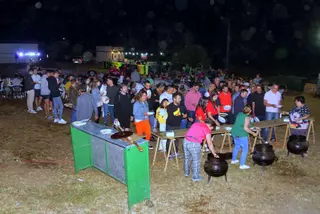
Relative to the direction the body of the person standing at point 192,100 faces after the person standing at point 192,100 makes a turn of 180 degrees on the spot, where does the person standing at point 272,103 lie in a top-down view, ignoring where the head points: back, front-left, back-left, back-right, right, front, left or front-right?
back-right

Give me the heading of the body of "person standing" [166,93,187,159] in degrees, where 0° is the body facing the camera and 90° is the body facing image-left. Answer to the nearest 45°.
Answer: approximately 315°

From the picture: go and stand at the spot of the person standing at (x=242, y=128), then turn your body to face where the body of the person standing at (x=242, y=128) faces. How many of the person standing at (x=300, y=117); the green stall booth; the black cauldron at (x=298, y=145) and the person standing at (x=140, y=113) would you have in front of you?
2

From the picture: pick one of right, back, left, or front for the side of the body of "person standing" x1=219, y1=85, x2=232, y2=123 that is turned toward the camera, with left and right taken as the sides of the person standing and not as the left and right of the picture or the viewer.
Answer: front

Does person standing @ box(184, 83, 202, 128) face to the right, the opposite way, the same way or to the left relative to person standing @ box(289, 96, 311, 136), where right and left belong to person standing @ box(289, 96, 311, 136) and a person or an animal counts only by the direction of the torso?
to the left

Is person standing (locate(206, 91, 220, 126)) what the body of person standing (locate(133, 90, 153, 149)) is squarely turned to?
no

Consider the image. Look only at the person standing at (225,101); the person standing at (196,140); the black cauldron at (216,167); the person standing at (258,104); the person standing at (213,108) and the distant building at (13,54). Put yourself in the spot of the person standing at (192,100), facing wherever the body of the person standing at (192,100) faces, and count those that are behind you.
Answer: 1

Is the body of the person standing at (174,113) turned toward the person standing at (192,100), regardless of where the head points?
no
